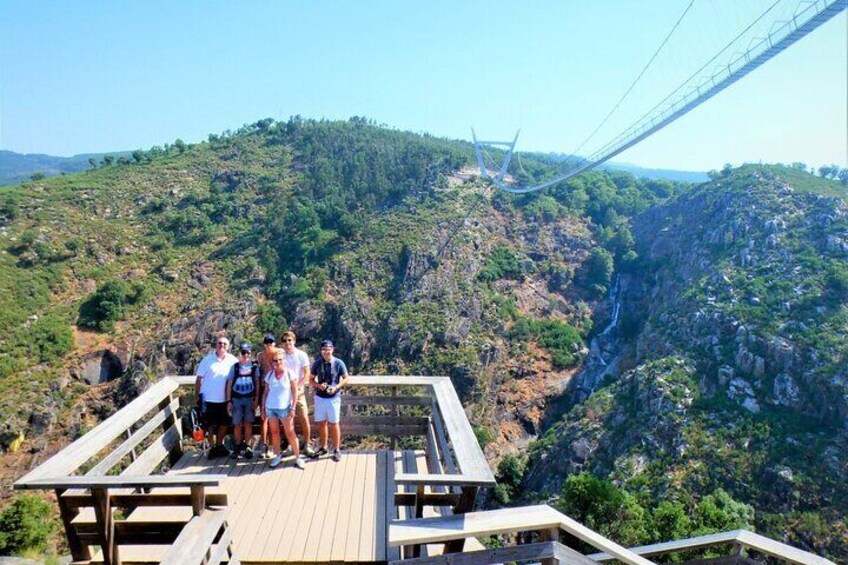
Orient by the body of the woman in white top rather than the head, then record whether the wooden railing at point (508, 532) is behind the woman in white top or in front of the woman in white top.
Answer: in front

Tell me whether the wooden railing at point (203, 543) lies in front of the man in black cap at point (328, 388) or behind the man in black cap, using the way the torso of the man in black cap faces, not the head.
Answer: in front

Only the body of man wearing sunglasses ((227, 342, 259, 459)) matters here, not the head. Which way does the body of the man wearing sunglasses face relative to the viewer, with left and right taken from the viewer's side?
facing the viewer

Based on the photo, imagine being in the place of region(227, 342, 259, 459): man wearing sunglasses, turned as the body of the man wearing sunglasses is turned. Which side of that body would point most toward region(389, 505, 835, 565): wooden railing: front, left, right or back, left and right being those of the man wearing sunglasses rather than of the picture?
front

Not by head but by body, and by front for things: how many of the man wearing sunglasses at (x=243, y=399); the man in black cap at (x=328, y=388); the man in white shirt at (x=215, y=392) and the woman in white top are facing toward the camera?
4

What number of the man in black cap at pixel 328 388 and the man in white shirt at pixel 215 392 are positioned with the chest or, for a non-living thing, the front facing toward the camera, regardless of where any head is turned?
2

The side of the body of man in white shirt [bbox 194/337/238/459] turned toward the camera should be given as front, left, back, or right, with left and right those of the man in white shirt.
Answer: front
